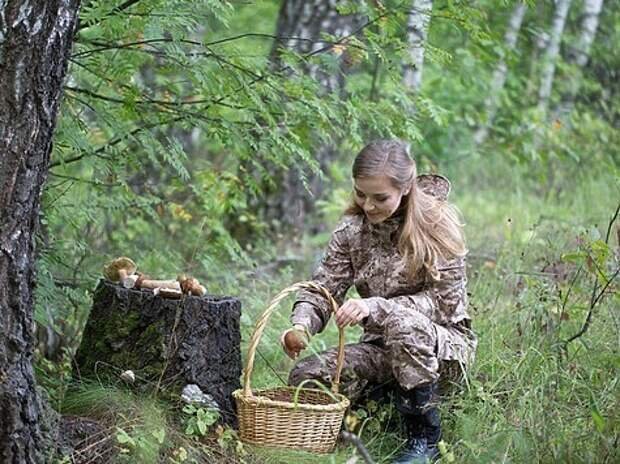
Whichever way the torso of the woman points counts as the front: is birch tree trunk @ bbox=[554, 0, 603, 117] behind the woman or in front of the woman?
behind

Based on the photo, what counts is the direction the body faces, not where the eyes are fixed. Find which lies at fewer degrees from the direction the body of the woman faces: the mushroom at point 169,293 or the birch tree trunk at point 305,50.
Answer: the mushroom

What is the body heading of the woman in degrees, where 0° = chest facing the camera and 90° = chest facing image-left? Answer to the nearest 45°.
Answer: approximately 45°

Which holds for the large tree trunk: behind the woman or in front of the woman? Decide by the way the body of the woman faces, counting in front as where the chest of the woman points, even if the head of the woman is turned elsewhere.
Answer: in front

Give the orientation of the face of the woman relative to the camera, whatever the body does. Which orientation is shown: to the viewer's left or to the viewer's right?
to the viewer's left

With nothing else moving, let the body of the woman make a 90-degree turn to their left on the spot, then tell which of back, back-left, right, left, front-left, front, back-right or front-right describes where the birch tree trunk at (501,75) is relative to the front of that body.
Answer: back-left

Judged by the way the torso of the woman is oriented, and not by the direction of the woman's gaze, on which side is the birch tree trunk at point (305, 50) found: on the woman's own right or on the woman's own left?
on the woman's own right

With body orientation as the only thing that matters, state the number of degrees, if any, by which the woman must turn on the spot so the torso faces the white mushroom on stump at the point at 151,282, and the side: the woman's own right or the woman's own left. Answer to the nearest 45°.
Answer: approximately 45° to the woman's own right

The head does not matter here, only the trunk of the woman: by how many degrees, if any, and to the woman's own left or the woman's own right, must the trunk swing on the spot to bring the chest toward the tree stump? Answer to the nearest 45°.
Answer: approximately 45° to the woman's own right

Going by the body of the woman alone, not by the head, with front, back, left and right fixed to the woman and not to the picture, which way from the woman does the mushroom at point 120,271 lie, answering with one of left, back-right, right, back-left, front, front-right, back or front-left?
front-right

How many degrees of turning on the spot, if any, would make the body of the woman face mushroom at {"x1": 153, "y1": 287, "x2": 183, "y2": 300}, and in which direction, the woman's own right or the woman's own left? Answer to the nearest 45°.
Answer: approximately 45° to the woman's own right
